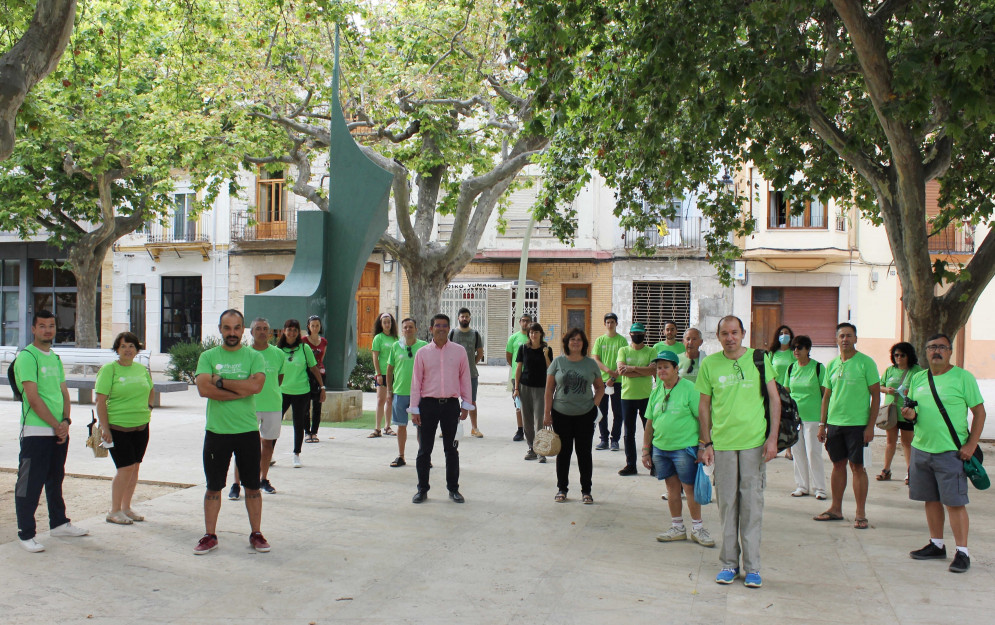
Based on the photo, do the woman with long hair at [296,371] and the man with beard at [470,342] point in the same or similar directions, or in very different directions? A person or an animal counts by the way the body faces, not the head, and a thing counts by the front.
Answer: same or similar directions

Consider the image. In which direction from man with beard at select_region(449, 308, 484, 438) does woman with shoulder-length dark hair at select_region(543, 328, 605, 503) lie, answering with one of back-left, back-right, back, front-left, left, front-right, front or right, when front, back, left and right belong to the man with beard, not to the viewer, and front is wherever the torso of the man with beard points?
front

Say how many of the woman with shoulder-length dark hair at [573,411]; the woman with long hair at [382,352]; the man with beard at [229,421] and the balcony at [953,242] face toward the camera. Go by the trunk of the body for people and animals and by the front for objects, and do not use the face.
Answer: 4

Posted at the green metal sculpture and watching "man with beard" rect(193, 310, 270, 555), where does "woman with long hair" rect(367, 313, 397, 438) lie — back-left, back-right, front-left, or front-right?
front-left

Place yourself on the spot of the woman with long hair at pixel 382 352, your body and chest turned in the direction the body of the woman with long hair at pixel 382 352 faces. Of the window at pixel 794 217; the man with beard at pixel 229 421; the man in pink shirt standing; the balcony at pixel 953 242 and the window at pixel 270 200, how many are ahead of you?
2

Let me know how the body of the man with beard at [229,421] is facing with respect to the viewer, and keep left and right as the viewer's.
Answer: facing the viewer

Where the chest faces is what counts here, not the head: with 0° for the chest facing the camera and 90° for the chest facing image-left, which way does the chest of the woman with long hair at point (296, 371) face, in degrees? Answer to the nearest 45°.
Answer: approximately 0°

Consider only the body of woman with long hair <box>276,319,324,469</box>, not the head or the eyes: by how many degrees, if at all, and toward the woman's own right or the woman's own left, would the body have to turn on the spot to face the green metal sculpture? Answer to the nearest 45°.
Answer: approximately 180°

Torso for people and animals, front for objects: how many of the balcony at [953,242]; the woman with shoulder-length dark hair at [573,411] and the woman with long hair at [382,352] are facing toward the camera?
3

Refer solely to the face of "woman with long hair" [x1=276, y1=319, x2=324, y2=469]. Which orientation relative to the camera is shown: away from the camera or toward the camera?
toward the camera

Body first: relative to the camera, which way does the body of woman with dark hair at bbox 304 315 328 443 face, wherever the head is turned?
toward the camera

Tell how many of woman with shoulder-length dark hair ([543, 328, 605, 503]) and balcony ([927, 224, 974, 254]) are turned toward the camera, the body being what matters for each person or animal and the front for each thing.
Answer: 2

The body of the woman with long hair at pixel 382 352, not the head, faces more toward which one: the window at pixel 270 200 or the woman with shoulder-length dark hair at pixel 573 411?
the woman with shoulder-length dark hair

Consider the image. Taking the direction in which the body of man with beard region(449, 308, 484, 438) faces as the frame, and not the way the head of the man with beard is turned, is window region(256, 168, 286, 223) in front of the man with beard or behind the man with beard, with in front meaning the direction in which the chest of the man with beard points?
behind

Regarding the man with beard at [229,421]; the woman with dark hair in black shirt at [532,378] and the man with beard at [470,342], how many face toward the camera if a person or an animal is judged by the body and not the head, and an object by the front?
3

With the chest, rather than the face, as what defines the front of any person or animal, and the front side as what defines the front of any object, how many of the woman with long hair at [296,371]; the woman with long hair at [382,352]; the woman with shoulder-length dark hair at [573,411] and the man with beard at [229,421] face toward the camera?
4

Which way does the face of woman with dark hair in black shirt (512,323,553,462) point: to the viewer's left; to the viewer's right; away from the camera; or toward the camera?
toward the camera

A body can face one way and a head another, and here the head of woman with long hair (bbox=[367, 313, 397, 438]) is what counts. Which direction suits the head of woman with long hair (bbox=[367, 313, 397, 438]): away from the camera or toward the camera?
toward the camera

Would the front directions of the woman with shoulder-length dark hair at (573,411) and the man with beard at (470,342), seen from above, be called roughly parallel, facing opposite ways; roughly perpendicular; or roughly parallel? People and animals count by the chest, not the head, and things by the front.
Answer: roughly parallel
